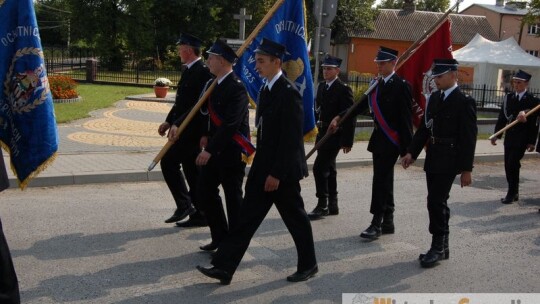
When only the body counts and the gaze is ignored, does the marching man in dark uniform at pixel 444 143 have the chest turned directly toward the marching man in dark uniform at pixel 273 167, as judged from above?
yes

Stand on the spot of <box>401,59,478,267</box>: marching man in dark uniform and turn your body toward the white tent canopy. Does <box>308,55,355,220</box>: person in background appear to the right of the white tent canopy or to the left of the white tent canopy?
left

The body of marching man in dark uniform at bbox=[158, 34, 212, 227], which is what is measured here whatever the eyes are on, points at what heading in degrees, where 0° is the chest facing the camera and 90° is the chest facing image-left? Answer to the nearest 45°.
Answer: approximately 90°

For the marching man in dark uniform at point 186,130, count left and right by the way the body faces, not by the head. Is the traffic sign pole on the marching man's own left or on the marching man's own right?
on the marching man's own right

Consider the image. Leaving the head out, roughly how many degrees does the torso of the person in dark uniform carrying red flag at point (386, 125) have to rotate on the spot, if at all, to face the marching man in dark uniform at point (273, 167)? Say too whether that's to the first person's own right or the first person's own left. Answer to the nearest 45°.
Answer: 0° — they already face them

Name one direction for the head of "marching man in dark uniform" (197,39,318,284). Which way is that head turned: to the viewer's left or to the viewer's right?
to the viewer's left

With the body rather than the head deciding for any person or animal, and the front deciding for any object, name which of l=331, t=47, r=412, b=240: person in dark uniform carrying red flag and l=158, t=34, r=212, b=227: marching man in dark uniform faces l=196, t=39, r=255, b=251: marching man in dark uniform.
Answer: the person in dark uniform carrying red flag
